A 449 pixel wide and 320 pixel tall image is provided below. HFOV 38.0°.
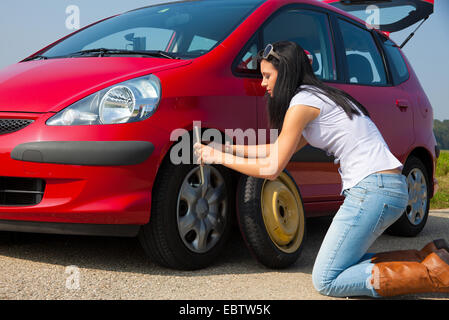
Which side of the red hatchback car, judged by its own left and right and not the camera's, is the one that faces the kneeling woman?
left

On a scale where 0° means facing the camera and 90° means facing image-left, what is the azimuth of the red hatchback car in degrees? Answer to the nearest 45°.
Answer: approximately 45°

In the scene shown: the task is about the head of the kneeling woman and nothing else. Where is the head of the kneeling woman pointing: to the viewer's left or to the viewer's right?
to the viewer's left

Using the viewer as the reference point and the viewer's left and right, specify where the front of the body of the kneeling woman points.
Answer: facing to the left of the viewer

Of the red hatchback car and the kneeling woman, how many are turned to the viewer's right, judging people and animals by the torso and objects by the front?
0

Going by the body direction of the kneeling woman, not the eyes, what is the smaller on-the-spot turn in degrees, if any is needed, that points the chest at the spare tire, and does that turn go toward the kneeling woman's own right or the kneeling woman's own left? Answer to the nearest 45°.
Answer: approximately 45° to the kneeling woman's own right

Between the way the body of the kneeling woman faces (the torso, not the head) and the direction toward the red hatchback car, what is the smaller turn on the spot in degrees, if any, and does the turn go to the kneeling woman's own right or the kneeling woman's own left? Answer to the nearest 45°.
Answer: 0° — they already face it
